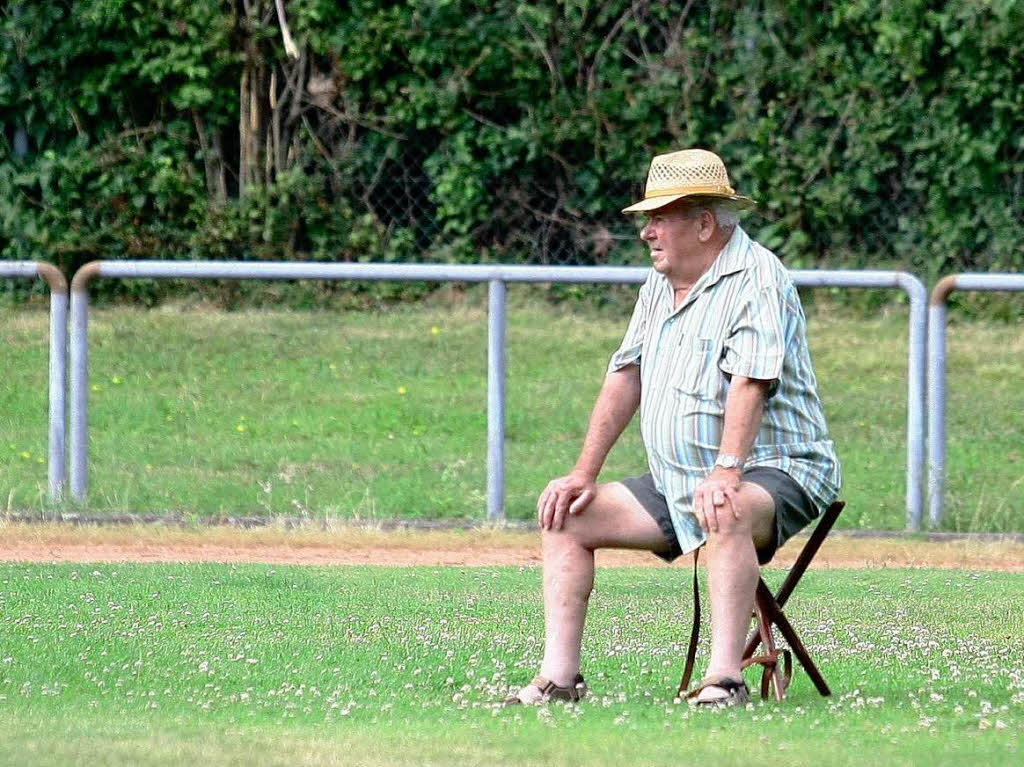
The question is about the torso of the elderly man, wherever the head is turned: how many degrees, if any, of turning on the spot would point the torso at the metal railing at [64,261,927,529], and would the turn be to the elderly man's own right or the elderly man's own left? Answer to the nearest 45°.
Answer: approximately 135° to the elderly man's own right

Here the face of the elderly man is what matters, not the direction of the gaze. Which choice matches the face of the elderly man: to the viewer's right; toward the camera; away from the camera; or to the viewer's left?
to the viewer's left
